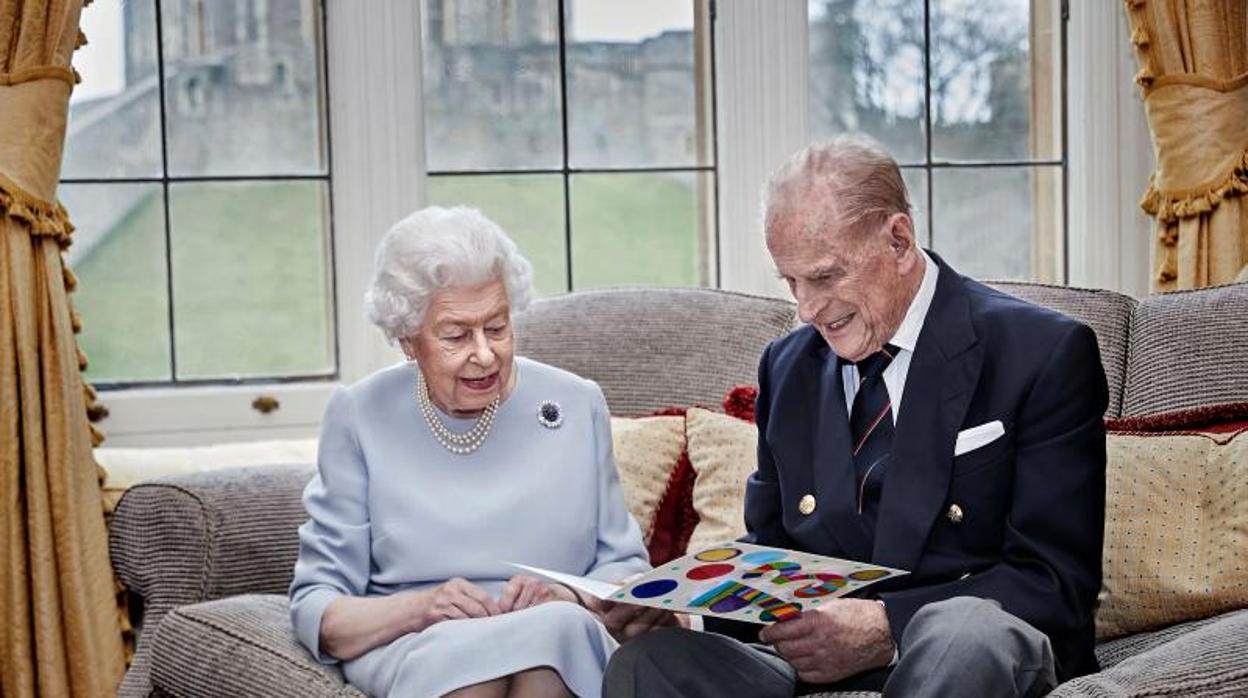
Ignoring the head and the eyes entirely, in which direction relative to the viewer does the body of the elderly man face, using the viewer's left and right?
facing the viewer and to the left of the viewer

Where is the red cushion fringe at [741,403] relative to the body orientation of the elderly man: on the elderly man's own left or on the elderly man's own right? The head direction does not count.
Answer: on the elderly man's own right

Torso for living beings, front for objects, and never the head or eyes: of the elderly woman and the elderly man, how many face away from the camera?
0

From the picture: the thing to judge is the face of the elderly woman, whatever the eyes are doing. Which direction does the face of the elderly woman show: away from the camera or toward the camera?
toward the camera

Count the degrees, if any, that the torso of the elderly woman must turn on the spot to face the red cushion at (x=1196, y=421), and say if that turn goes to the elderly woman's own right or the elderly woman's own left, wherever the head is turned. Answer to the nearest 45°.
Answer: approximately 90° to the elderly woman's own left

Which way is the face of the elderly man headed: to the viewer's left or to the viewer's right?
to the viewer's left

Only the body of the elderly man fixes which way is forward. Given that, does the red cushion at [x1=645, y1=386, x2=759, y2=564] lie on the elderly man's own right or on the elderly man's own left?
on the elderly man's own right

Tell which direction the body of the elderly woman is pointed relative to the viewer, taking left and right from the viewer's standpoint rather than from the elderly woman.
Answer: facing the viewer

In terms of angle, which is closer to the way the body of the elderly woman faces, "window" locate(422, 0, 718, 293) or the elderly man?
the elderly man

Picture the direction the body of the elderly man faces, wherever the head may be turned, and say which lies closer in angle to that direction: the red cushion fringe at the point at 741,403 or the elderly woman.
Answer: the elderly woman

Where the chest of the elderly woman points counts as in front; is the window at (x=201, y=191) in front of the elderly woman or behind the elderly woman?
behind

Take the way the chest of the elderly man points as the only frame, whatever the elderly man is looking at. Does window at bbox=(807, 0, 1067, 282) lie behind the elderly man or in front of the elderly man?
behind
